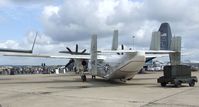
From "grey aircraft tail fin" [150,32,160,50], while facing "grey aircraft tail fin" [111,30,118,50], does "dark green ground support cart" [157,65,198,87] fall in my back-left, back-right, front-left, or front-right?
back-left
